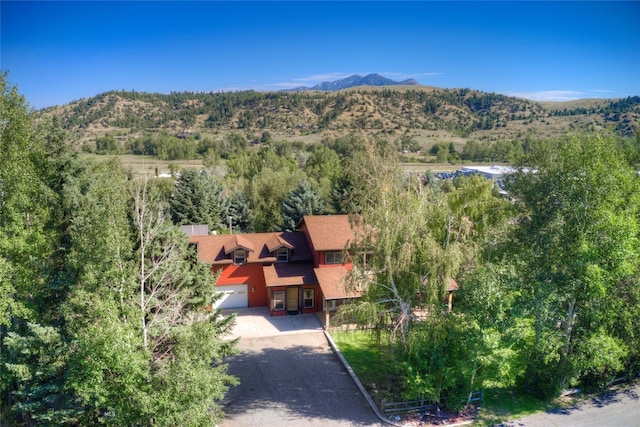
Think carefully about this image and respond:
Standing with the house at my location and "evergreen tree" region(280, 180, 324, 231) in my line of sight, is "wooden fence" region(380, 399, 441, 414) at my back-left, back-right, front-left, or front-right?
back-right

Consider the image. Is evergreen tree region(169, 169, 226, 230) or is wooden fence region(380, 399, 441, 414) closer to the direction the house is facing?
the wooden fence

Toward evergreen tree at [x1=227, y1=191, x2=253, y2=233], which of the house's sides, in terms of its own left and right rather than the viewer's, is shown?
back

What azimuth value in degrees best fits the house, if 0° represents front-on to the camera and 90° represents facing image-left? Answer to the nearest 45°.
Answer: approximately 0°

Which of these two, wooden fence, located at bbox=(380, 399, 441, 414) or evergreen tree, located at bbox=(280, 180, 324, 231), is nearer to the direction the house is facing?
the wooden fence

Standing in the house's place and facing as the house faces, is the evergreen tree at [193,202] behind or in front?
behind

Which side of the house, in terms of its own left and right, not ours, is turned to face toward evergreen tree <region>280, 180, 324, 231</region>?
back
